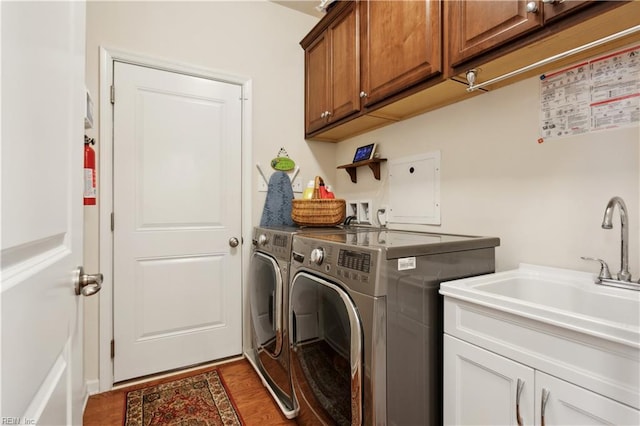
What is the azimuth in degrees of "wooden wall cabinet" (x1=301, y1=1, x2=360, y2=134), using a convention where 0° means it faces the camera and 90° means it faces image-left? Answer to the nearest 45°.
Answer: approximately 45°

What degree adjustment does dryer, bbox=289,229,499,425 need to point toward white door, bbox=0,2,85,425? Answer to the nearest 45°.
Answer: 0° — it already faces it

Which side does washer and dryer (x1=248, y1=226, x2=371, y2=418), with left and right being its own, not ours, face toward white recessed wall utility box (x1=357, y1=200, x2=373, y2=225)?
back

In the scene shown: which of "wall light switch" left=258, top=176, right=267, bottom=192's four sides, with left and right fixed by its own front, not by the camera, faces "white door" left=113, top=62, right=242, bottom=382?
right

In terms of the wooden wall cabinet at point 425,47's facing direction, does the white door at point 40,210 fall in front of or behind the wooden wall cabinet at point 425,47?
in front

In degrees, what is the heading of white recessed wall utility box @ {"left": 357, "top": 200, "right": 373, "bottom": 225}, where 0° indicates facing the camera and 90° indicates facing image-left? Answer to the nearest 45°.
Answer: approximately 45°

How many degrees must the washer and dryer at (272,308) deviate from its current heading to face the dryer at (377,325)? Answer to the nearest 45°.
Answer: approximately 90° to its left

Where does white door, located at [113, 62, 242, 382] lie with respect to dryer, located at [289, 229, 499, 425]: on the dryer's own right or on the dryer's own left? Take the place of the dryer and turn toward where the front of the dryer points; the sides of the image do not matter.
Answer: on the dryer's own right

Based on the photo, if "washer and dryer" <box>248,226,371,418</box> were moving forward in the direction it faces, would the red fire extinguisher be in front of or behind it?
in front

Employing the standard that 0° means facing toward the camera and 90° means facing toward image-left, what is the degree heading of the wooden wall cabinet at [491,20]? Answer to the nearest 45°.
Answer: approximately 45°

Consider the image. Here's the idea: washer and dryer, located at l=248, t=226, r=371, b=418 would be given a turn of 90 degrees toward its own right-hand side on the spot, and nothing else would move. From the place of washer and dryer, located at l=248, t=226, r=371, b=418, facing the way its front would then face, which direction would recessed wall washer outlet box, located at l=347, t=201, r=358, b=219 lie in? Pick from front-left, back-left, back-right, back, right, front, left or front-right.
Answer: right

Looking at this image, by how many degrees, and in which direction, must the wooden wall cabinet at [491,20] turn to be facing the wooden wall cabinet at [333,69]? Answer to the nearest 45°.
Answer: approximately 90° to its right
